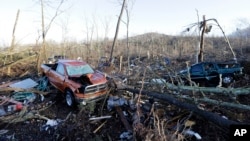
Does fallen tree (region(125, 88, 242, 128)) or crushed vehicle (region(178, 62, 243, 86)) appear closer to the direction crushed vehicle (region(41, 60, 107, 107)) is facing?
the fallen tree

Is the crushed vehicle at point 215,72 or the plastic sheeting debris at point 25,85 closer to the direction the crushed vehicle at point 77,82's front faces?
the crushed vehicle

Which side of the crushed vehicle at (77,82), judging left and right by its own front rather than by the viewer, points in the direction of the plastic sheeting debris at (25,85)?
back

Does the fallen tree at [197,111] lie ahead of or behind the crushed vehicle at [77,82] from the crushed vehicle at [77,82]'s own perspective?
ahead

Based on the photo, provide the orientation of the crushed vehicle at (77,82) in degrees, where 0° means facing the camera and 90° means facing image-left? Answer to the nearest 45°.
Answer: approximately 315°

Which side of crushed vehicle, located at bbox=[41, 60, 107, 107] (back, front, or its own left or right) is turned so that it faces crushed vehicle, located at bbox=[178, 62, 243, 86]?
left
